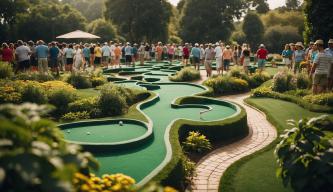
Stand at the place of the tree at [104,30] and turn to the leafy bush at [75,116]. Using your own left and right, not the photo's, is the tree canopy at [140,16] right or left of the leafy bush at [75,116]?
left

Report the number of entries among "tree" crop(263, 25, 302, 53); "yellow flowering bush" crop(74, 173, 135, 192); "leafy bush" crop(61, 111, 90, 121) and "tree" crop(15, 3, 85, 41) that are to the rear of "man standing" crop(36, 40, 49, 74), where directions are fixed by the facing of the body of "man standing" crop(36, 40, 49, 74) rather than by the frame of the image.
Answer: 2

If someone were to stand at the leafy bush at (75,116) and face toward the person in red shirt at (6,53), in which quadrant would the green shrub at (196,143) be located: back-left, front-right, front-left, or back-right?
back-right

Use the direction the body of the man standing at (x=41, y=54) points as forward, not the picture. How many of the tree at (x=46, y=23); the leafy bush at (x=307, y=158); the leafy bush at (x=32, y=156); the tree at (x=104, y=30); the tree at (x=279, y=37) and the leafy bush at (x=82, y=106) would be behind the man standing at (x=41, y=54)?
3
